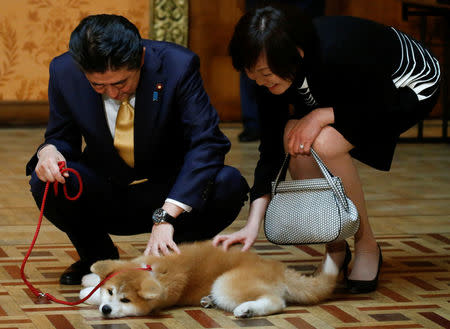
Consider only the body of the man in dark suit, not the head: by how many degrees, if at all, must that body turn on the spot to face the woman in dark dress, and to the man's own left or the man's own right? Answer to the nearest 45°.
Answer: approximately 90° to the man's own left

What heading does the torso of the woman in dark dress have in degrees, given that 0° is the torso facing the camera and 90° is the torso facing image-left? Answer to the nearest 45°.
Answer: approximately 45°

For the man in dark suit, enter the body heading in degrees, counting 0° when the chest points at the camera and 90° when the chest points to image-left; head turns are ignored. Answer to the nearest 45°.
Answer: approximately 0°
